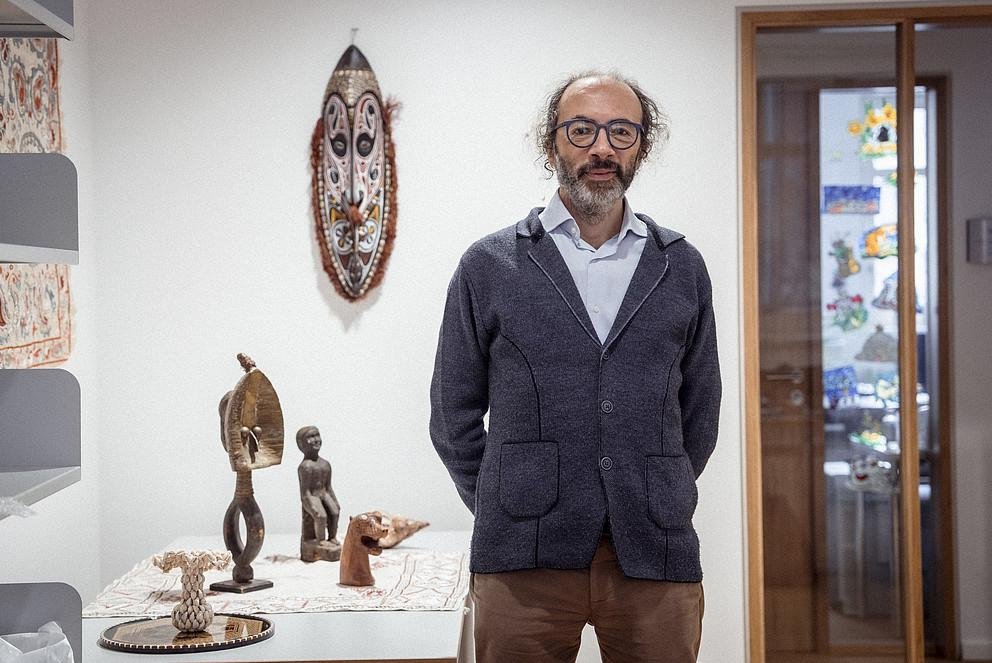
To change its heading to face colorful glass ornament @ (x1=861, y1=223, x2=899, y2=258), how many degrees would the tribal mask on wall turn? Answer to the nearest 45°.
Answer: approximately 90° to its left

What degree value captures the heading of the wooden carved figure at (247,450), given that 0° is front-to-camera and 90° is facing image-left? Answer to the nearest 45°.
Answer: approximately 315°

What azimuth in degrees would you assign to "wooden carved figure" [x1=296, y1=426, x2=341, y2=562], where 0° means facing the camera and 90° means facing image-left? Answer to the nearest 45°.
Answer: approximately 315°

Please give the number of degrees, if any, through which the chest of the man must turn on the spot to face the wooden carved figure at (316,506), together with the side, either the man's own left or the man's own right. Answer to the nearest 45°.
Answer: approximately 135° to the man's own right

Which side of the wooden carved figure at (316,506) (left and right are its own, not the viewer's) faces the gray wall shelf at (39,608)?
right

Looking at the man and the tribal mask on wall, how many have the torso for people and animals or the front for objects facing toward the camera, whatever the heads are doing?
2

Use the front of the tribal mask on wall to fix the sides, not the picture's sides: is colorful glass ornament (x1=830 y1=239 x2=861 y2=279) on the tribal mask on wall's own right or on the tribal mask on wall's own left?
on the tribal mask on wall's own left

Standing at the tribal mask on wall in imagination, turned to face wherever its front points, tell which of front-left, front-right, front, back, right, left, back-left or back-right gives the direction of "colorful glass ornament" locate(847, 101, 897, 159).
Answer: left

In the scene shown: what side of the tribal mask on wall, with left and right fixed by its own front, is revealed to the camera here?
front
